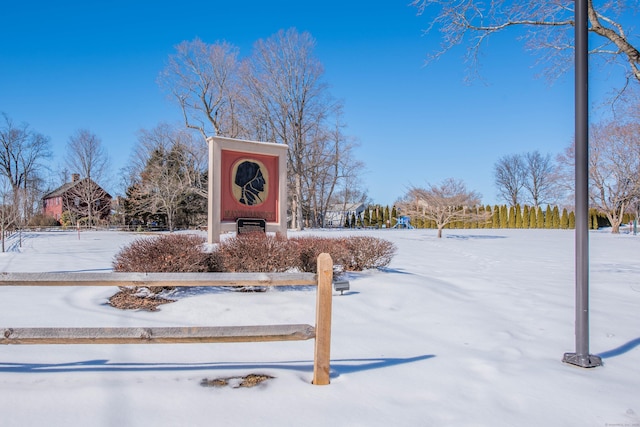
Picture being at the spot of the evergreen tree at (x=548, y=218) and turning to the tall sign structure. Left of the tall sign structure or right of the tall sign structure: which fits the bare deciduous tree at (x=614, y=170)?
left

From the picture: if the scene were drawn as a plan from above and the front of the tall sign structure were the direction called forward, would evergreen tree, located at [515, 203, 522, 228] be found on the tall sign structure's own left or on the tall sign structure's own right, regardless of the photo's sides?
on the tall sign structure's own left

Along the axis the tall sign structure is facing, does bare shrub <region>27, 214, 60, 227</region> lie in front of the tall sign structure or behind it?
behind

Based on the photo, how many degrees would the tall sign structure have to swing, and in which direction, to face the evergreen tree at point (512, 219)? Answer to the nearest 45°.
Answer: approximately 90° to its left

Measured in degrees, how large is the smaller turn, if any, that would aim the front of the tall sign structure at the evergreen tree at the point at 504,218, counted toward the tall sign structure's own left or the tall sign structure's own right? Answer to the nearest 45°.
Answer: approximately 90° to the tall sign structure's own left

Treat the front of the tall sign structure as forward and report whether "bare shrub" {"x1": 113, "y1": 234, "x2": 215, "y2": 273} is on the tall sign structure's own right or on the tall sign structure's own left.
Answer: on the tall sign structure's own right

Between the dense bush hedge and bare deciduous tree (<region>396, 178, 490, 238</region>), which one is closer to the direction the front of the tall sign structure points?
the dense bush hedge

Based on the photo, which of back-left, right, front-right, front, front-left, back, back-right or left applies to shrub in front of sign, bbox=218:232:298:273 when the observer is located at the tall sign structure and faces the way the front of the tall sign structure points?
front-right

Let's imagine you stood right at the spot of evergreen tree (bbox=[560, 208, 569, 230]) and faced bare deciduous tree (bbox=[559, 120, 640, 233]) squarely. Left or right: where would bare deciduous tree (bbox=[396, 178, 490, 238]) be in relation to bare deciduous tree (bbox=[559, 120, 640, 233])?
right

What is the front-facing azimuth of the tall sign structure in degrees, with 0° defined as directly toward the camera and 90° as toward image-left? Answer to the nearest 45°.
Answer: approximately 315°

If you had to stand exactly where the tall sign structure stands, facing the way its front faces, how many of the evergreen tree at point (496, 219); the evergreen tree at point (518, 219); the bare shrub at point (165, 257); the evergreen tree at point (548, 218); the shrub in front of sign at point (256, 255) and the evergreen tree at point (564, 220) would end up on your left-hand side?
4

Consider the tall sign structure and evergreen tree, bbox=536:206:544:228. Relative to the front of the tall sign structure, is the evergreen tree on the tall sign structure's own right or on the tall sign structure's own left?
on the tall sign structure's own left
